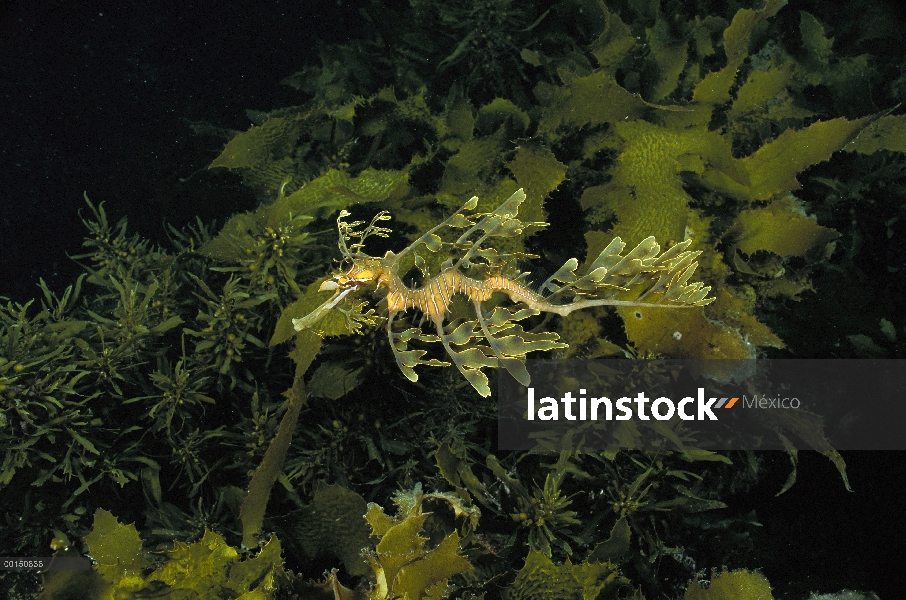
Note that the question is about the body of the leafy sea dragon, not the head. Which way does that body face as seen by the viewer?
to the viewer's left
